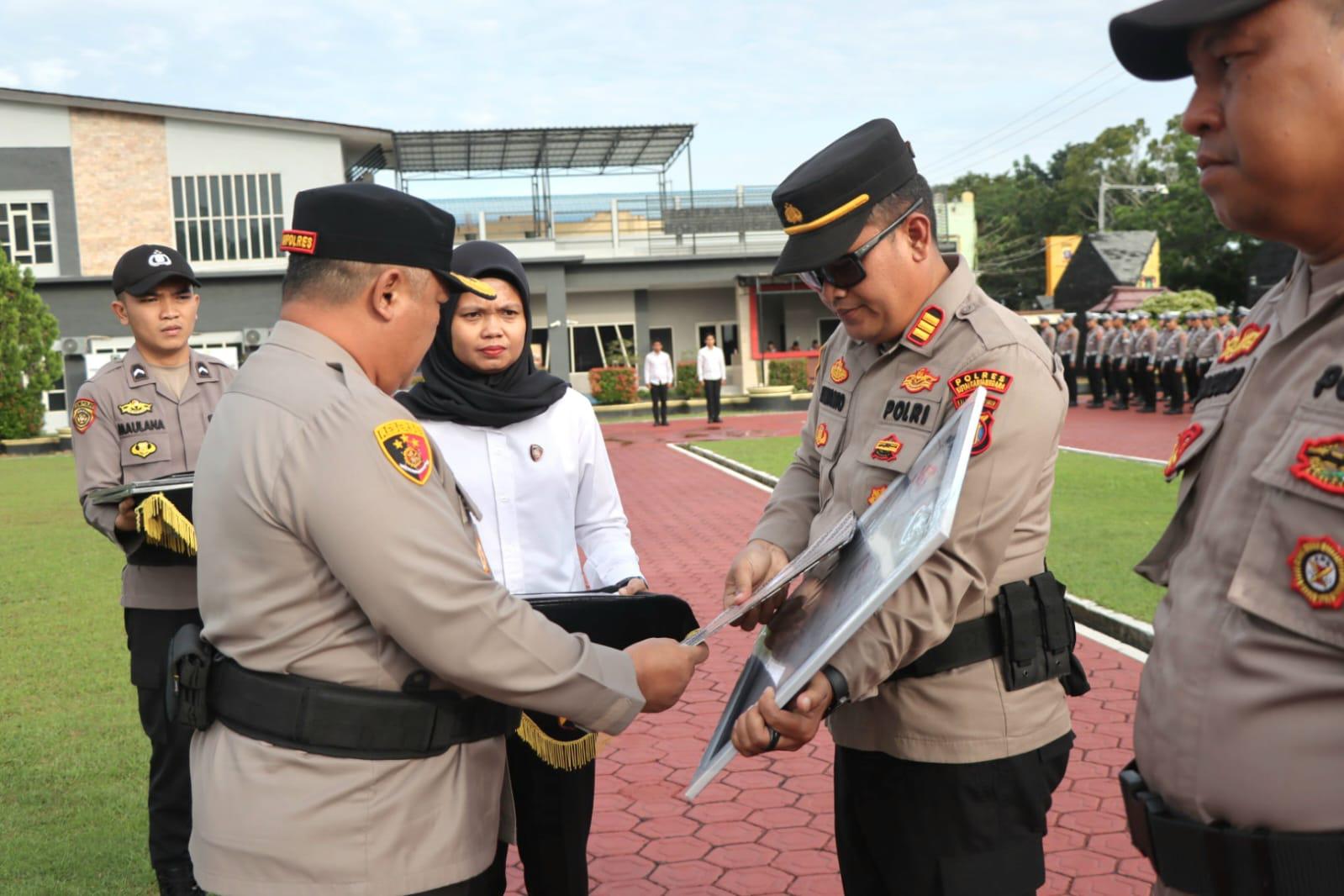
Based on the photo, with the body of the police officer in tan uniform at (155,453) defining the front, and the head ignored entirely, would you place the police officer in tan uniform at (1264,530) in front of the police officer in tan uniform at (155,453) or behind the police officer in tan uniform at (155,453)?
in front

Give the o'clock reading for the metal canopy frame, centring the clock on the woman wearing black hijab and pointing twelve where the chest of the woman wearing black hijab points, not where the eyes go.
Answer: The metal canopy frame is roughly at 6 o'clock from the woman wearing black hijab.

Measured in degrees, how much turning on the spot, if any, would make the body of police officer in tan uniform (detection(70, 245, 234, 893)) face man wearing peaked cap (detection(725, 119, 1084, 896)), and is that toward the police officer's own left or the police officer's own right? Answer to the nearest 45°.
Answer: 0° — they already face them

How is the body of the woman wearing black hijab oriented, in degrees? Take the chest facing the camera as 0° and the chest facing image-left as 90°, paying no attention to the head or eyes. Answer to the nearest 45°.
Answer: approximately 0°

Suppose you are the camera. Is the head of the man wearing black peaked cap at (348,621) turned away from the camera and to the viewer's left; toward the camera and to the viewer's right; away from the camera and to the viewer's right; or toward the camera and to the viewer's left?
away from the camera and to the viewer's right

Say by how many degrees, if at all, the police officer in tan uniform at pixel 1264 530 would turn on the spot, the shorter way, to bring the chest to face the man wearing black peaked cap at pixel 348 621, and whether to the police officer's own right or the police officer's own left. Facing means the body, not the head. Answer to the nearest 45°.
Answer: approximately 45° to the police officer's own right

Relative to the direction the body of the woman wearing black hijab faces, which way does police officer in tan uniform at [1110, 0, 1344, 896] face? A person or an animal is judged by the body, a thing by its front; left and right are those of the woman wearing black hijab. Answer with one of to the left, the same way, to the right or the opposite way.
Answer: to the right

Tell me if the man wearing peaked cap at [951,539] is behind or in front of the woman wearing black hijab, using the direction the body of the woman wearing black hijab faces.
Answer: in front

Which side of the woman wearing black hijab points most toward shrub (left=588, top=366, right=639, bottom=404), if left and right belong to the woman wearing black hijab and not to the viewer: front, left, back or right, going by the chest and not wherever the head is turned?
back

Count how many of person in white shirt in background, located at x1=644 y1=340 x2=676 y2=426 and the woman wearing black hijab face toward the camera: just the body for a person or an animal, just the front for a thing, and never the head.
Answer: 2

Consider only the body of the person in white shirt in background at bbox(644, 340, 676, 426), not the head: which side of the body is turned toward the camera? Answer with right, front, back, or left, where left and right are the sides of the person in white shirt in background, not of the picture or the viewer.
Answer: front

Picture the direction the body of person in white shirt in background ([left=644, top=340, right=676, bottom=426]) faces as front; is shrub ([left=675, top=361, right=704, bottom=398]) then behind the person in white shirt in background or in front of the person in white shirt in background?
behind
